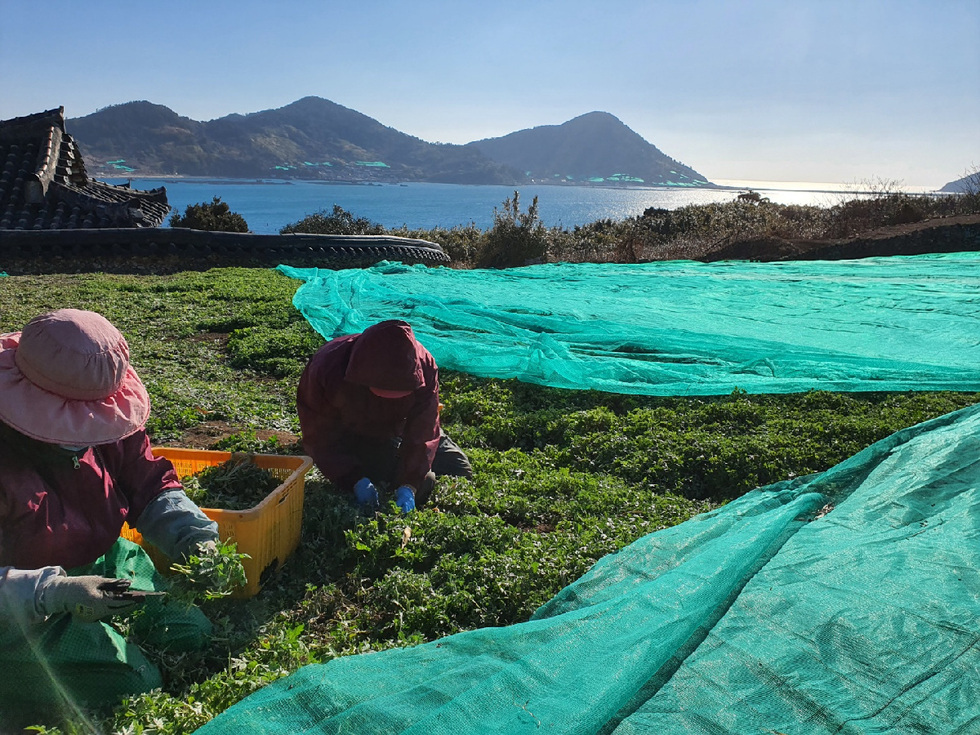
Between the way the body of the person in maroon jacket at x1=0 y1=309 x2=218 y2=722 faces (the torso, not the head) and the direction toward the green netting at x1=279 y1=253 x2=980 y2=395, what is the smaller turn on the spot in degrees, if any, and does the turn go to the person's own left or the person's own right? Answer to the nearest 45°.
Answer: approximately 90° to the person's own left

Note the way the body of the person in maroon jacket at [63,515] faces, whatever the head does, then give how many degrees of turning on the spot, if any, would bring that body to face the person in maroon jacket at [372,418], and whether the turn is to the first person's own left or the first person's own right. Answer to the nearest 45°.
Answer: approximately 90° to the first person's own left

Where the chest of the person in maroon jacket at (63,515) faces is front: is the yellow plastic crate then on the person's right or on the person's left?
on the person's left

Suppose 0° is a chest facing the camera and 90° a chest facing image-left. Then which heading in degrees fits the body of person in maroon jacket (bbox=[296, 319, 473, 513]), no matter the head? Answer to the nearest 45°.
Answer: approximately 0°

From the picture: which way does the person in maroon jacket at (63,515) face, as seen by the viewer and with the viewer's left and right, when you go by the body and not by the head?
facing the viewer and to the right of the viewer

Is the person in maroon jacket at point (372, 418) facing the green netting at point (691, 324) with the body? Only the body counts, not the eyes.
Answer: no

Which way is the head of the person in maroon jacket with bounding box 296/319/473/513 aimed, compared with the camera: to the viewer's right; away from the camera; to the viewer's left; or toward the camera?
toward the camera

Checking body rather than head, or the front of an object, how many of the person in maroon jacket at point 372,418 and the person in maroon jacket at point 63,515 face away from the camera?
0

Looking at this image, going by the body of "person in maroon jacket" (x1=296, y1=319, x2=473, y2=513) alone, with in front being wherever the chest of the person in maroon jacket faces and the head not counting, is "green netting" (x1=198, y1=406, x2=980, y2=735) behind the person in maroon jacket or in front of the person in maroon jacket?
in front

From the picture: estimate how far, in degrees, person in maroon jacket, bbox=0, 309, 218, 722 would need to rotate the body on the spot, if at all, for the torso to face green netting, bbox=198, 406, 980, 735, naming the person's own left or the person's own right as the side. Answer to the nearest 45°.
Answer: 0° — they already face it

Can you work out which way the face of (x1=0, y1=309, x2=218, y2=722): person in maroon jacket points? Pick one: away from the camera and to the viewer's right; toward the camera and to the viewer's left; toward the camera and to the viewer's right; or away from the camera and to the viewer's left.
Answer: toward the camera and to the viewer's right
